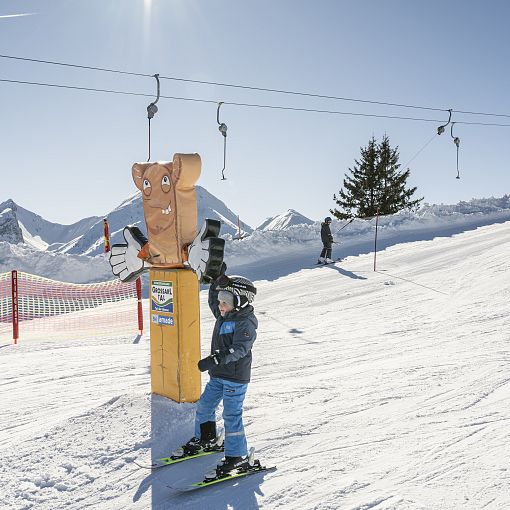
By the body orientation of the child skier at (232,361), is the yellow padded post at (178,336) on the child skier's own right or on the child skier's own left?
on the child skier's own right

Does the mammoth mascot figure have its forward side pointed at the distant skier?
no

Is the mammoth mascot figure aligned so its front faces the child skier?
no

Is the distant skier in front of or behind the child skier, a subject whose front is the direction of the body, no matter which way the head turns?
behind

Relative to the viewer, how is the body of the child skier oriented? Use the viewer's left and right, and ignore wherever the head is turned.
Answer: facing the viewer and to the left of the viewer

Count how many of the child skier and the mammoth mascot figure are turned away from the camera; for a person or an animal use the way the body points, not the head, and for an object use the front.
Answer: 0

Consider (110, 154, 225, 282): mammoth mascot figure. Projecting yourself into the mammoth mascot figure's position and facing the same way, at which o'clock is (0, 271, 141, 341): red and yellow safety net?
The red and yellow safety net is roughly at 4 o'clock from the mammoth mascot figure.

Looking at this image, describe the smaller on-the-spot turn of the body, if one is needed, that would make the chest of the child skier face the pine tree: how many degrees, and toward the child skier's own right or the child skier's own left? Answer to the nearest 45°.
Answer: approximately 135° to the child skier's own right

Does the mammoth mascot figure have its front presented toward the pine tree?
no

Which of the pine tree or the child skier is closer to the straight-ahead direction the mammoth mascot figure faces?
the child skier
